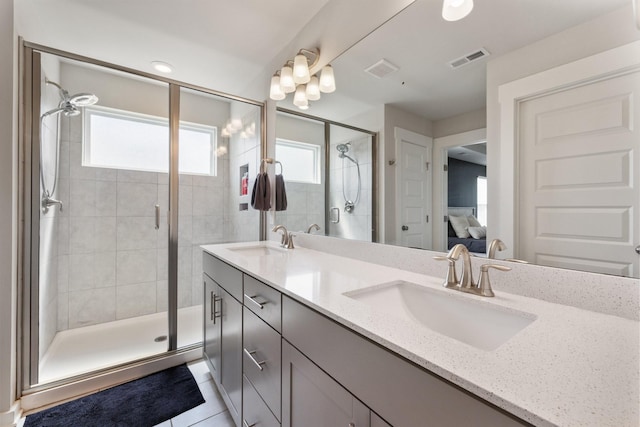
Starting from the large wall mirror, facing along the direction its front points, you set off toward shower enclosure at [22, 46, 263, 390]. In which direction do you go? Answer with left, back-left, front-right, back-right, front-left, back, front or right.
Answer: front-right

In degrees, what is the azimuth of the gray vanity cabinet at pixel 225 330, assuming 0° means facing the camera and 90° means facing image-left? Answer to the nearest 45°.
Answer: approximately 90°

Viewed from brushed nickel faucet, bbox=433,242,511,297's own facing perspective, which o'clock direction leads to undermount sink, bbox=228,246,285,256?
The undermount sink is roughly at 2 o'clock from the brushed nickel faucet.

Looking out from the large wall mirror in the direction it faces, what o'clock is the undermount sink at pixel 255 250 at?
The undermount sink is roughly at 2 o'clock from the large wall mirror.

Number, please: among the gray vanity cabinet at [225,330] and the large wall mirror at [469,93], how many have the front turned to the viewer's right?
0

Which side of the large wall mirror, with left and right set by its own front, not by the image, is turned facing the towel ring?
right

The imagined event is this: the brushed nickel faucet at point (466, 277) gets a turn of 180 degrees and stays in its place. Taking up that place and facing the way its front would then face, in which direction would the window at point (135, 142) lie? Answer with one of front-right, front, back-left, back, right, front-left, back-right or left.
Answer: back-left

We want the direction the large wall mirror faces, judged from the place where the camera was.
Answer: facing the viewer and to the left of the viewer

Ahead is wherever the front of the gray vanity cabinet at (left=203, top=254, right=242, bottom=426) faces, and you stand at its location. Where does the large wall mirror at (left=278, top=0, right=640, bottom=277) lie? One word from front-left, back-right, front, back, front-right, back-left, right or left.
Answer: back-left

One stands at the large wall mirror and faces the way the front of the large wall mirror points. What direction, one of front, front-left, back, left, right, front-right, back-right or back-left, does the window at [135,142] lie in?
front-right

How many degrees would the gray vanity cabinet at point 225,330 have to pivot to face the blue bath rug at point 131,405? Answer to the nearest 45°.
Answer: approximately 45° to its right
